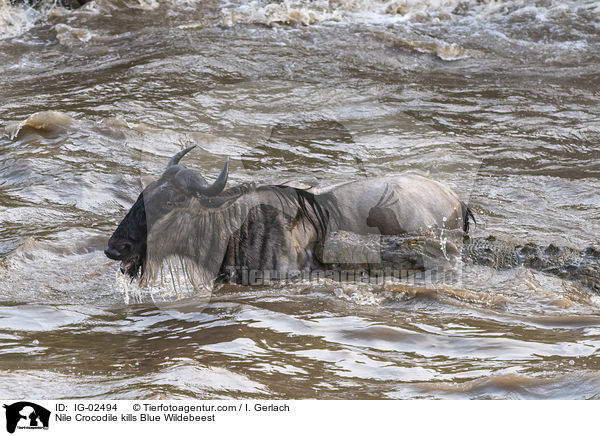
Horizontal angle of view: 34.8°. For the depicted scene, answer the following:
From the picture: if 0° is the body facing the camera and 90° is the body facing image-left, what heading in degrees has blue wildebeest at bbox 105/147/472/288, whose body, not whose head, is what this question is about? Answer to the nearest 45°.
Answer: approximately 90°

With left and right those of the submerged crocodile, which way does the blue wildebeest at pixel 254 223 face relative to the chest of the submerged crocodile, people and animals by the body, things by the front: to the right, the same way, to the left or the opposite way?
the same way

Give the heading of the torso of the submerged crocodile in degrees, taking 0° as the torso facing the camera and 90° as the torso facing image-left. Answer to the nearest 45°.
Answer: approximately 90°
